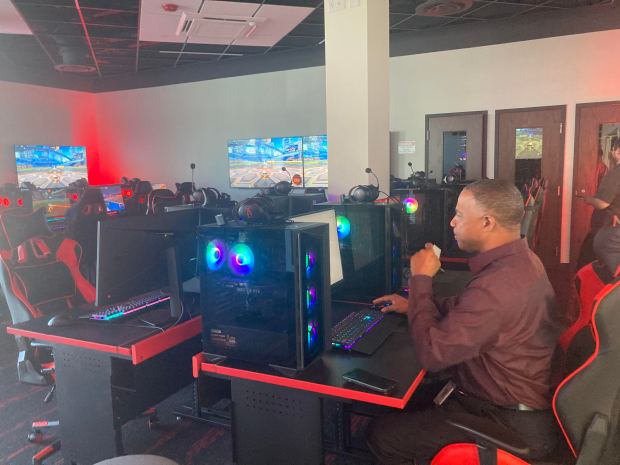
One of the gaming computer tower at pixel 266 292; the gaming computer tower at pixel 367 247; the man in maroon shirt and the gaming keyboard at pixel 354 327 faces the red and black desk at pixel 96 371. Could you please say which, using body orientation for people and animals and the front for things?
the man in maroon shirt

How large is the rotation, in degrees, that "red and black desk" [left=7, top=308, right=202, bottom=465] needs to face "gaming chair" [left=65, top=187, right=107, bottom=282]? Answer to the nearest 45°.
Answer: approximately 45° to its right

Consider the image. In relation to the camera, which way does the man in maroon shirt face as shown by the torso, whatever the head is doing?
to the viewer's left

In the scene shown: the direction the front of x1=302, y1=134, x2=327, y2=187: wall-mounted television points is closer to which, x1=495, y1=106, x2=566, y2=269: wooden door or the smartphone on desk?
the smartphone on desk

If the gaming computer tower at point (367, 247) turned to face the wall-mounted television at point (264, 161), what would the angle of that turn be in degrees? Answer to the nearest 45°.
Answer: approximately 135° to its left

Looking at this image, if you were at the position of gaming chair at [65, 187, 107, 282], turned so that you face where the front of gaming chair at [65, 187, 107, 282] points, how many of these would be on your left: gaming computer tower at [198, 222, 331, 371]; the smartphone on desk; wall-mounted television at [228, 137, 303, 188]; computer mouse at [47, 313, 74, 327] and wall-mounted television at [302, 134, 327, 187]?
2

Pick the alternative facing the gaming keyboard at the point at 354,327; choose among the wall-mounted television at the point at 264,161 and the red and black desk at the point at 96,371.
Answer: the wall-mounted television

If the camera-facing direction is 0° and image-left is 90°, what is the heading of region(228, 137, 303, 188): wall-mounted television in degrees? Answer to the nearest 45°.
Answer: approximately 0°

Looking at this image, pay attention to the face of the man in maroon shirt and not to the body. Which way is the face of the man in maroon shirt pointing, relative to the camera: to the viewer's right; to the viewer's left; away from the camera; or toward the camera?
to the viewer's left

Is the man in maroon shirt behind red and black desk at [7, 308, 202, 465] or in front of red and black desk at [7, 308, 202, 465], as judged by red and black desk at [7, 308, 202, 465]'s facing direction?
behind

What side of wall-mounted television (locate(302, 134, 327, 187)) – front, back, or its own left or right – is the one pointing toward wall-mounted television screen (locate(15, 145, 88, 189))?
right

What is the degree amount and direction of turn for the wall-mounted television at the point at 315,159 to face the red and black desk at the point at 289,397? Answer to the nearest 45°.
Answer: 0° — it already faces it

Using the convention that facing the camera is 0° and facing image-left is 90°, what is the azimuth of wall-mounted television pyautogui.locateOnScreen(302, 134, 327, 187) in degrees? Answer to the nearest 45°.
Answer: approximately 0°
